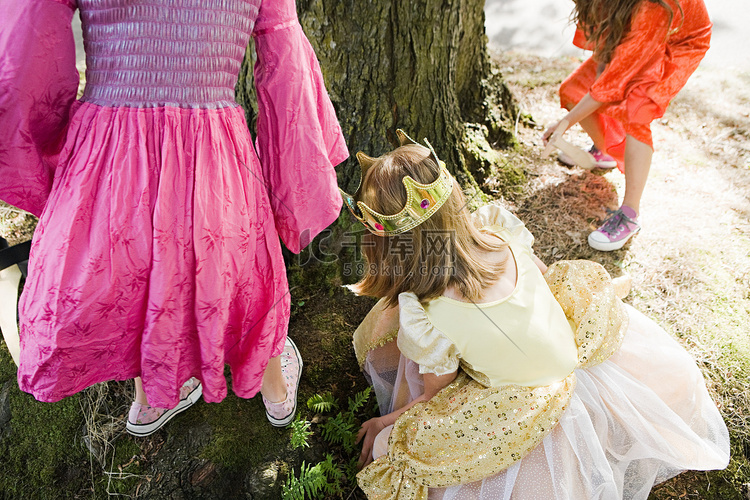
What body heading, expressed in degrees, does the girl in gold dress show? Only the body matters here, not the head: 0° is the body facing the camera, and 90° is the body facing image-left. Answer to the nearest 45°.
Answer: approximately 135°

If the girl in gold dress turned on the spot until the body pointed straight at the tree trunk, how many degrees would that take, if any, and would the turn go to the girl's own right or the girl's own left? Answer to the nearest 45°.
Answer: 0° — they already face it

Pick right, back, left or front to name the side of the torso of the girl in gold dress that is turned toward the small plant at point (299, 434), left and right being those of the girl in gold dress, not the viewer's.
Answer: left

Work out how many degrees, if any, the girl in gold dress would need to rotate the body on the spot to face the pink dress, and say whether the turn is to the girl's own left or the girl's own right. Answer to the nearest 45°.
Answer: approximately 45° to the girl's own left

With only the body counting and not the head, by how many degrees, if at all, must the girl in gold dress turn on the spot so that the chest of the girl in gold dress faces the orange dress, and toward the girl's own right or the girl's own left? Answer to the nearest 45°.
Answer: approximately 45° to the girl's own right

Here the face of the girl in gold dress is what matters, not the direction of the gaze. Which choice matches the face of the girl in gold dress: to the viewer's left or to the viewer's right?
to the viewer's left
